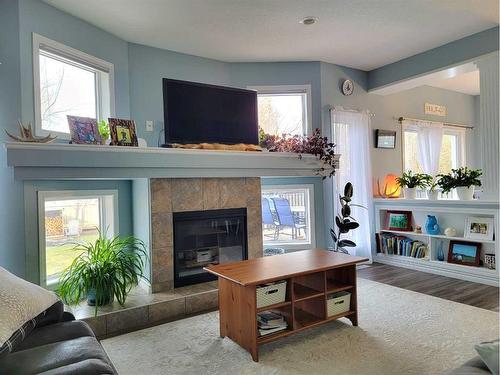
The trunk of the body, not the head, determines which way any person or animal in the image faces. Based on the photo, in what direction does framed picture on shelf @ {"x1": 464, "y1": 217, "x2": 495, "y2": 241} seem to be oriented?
toward the camera

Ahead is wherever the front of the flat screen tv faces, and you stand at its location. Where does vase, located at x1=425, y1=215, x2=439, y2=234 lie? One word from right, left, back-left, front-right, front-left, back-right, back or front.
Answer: front-left

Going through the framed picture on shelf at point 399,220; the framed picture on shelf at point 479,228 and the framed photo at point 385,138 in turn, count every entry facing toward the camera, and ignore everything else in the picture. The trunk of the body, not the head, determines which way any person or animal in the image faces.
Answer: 3

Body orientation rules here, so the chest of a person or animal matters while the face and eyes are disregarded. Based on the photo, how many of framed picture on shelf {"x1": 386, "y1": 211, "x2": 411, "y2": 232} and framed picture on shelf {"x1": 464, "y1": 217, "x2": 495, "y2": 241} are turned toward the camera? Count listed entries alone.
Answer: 2

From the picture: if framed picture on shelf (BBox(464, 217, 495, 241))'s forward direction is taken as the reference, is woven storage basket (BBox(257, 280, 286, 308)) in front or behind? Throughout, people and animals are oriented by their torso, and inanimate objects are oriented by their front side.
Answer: in front

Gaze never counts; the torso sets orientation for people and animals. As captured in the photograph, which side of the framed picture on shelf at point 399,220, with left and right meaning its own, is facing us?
front

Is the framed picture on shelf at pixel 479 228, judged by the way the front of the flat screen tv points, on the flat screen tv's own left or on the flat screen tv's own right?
on the flat screen tv's own left

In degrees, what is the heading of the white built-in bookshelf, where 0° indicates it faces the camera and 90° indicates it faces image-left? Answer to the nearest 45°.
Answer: approximately 45°

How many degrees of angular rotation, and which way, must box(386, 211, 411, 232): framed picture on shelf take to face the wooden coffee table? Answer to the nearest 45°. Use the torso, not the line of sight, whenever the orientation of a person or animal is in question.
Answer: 0° — it already faces it
